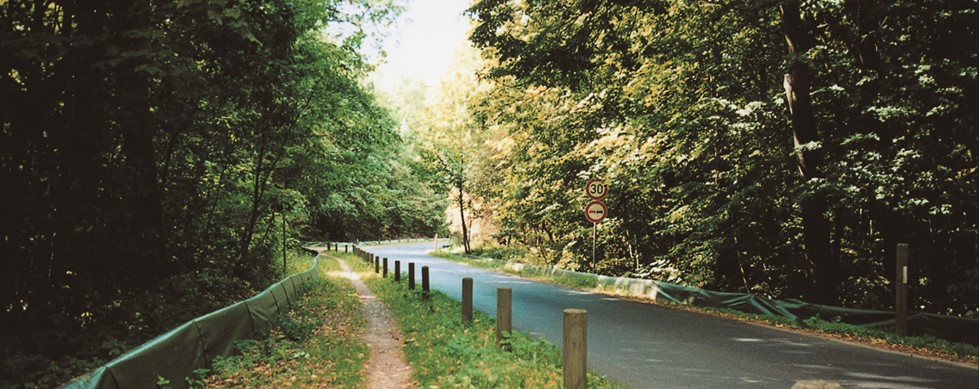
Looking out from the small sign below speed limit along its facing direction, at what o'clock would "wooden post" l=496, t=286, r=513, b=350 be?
The wooden post is roughly at 12 o'clock from the small sign below speed limit.

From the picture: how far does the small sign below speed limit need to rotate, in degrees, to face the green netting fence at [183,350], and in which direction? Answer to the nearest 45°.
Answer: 0° — it already faces it

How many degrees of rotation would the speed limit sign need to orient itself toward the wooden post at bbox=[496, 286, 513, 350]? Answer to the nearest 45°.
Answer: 0° — it already faces it

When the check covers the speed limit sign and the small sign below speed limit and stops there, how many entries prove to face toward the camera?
2

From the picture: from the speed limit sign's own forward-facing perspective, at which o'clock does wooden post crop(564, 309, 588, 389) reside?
The wooden post is roughly at 12 o'clock from the speed limit sign.

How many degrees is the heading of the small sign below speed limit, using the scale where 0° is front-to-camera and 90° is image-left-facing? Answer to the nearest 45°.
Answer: approximately 0°

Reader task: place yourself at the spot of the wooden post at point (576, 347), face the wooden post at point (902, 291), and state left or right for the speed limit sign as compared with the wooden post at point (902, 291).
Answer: left

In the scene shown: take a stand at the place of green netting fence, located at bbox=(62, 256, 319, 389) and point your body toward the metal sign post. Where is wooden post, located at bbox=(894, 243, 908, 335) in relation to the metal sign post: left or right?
right

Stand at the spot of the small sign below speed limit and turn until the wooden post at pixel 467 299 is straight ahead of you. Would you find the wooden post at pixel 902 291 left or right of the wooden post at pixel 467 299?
left
